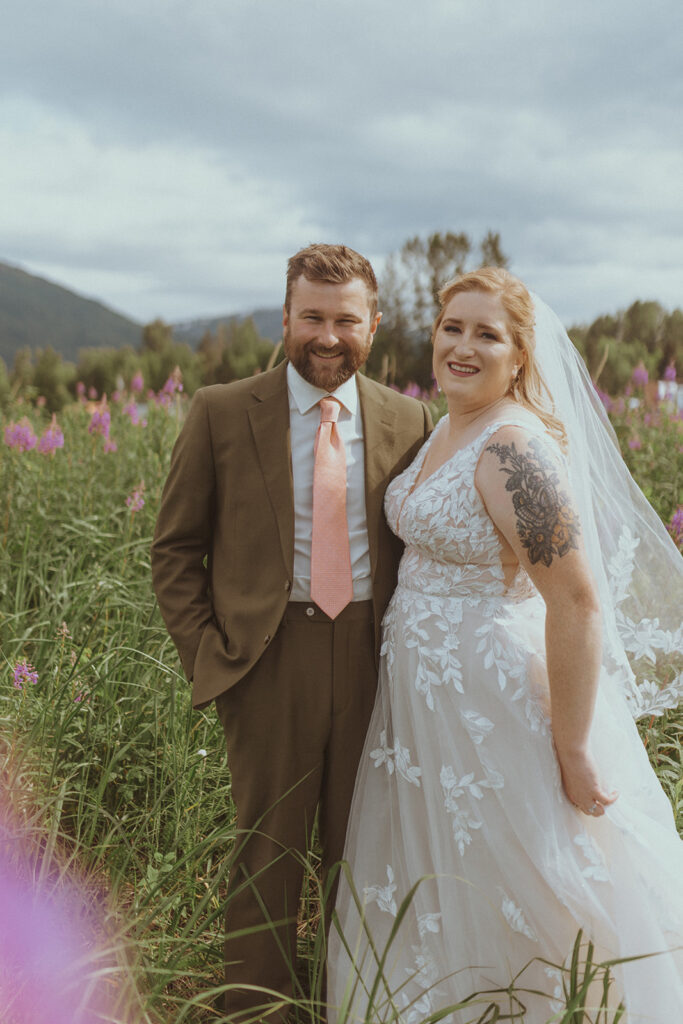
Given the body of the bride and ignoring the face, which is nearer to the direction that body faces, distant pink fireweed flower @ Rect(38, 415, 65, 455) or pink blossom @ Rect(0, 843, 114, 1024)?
the pink blossom

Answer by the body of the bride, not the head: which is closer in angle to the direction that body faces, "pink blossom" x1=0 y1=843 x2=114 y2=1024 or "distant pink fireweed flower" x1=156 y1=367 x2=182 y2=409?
the pink blossom

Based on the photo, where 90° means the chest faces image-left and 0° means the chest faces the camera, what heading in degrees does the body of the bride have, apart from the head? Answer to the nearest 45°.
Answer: approximately 45°

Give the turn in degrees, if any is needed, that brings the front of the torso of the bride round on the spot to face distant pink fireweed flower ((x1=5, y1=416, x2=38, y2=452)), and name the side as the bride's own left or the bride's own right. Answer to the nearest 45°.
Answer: approximately 90° to the bride's own right

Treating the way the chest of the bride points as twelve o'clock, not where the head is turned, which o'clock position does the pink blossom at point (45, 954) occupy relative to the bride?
The pink blossom is roughly at 1 o'clock from the bride.

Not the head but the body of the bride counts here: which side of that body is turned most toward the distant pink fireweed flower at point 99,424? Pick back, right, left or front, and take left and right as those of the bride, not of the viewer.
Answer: right

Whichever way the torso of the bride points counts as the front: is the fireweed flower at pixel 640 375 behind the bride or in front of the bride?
behind

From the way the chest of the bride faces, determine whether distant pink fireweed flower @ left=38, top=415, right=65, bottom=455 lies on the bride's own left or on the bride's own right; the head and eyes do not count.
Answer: on the bride's own right
